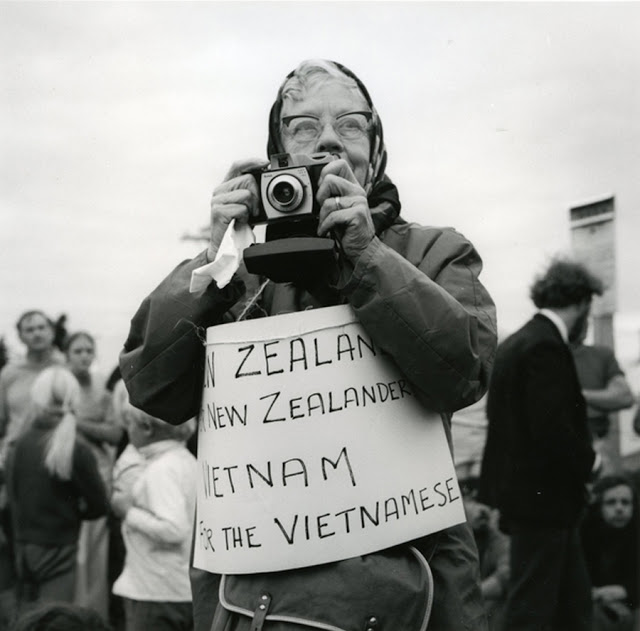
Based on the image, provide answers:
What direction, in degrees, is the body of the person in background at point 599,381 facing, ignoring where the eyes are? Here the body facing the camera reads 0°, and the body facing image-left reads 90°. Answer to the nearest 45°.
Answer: approximately 0°

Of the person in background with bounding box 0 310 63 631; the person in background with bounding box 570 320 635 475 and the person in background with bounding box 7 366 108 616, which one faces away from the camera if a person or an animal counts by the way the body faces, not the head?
the person in background with bounding box 7 366 108 616

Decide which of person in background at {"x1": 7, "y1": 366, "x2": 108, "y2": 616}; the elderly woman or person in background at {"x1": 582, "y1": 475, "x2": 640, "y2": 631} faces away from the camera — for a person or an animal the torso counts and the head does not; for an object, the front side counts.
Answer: person in background at {"x1": 7, "y1": 366, "x2": 108, "y2": 616}

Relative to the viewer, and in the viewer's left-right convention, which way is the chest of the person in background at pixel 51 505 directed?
facing away from the viewer

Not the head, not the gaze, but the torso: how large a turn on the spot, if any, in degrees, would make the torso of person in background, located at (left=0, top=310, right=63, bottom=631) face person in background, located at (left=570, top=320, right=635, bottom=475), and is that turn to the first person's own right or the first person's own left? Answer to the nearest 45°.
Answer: approximately 45° to the first person's own left

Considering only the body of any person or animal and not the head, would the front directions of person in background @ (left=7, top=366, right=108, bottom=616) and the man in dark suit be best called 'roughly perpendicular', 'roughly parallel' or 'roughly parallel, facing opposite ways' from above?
roughly perpendicular
